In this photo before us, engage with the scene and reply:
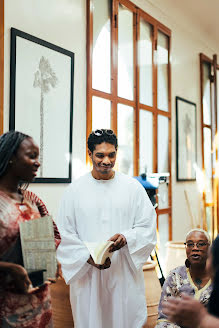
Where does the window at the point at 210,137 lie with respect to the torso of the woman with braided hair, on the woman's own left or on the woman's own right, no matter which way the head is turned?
on the woman's own left

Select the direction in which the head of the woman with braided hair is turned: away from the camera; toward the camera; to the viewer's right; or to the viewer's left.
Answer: to the viewer's right

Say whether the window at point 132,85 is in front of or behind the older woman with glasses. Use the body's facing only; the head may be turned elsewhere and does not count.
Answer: behind

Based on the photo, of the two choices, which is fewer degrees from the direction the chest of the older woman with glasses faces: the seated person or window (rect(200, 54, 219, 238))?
the seated person

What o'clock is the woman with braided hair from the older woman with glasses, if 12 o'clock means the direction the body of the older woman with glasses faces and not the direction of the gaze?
The woman with braided hair is roughly at 1 o'clock from the older woman with glasses.

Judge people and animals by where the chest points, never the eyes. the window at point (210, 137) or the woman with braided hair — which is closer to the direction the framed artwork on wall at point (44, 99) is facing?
the woman with braided hair

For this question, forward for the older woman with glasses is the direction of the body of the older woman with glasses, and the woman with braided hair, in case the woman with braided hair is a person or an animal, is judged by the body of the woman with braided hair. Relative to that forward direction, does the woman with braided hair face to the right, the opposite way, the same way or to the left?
to the left

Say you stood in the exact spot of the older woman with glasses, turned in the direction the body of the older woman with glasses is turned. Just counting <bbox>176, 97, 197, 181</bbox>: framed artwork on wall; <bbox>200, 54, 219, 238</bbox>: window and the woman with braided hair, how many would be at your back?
2

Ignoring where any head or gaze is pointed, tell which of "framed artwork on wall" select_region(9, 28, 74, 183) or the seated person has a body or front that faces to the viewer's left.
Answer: the seated person
